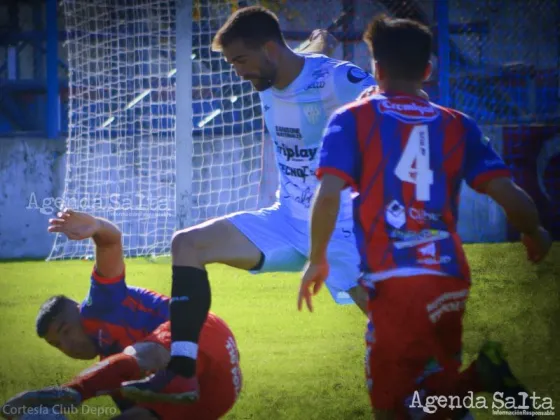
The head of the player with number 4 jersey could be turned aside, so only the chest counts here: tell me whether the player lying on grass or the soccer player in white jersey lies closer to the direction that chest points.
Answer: the soccer player in white jersey

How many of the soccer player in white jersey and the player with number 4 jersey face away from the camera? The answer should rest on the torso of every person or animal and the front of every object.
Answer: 1

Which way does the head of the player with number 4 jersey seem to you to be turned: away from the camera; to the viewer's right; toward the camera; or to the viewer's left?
away from the camera

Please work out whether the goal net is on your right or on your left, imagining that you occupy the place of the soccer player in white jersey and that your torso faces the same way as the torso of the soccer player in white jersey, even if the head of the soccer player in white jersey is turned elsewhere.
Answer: on your right

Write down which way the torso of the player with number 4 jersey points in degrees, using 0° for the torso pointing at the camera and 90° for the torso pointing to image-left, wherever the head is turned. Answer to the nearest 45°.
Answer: approximately 180°

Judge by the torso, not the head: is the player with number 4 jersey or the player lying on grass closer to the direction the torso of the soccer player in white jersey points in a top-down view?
the player lying on grass

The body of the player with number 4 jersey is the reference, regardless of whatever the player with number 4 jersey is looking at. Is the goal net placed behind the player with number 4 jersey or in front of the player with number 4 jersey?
in front

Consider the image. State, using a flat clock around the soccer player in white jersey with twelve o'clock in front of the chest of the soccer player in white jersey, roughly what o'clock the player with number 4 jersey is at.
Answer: The player with number 4 jersey is roughly at 10 o'clock from the soccer player in white jersey.

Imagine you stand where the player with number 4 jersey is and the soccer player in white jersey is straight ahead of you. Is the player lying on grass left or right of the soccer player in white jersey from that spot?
left

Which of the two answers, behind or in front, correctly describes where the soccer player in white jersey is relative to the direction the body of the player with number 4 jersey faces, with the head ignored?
in front

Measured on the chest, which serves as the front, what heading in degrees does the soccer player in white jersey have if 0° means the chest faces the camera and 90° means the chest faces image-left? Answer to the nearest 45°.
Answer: approximately 45°
